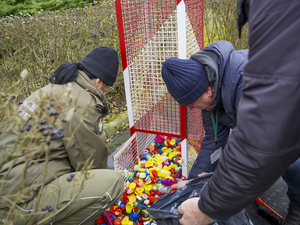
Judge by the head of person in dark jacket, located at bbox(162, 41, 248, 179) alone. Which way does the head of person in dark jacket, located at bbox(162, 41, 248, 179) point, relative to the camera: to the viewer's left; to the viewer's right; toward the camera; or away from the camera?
to the viewer's left

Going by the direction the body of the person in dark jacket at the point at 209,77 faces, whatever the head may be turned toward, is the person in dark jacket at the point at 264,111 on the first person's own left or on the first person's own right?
on the first person's own left

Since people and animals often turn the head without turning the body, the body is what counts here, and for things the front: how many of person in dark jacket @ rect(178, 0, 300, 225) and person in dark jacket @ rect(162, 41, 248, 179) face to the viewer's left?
2

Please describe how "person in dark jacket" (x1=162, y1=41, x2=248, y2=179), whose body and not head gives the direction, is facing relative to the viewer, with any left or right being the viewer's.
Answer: facing to the left of the viewer

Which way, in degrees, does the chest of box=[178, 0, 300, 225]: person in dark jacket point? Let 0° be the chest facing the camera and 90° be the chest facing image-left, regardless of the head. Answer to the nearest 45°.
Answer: approximately 90°

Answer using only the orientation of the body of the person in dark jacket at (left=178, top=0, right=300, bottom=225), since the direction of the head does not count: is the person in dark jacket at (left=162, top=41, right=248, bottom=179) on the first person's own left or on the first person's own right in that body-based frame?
on the first person's own right
